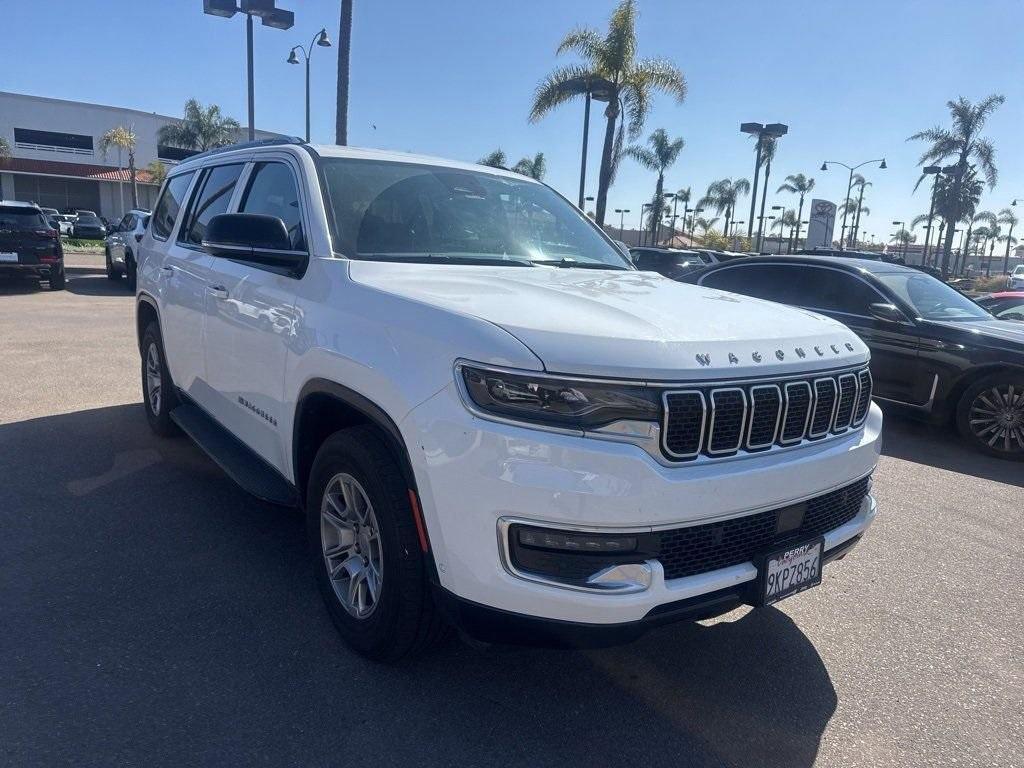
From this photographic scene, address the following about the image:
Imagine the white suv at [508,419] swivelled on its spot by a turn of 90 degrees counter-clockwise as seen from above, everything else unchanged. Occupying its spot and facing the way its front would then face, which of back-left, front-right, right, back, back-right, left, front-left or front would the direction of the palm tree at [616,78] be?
front-left

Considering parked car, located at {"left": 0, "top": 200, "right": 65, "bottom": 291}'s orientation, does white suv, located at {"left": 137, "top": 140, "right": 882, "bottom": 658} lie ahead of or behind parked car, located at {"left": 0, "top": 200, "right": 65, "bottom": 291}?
behind

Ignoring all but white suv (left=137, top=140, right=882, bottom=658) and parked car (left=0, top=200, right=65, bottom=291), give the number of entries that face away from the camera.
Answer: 1

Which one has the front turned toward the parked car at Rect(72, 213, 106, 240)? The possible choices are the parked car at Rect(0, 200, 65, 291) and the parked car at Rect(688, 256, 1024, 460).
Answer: the parked car at Rect(0, 200, 65, 291)

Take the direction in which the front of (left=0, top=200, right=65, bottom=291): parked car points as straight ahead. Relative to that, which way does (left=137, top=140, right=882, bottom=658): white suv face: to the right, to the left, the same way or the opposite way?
the opposite way

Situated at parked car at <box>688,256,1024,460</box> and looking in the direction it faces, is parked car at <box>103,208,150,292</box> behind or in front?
behind

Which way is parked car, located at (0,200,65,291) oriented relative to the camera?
away from the camera

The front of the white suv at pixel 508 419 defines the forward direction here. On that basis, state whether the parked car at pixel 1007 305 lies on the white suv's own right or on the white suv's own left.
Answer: on the white suv's own left

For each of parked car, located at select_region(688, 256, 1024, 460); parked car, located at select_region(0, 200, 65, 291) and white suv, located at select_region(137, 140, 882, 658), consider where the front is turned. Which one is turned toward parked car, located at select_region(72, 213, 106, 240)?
parked car, located at select_region(0, 200, 65, 291)

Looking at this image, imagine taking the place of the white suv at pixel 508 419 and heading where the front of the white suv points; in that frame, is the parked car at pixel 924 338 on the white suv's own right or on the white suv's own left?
on the white suv's own left

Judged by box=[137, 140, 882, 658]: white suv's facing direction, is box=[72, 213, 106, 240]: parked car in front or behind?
behind

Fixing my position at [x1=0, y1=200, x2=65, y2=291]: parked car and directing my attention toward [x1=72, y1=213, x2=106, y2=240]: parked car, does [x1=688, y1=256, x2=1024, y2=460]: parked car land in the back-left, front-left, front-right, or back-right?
back-right
